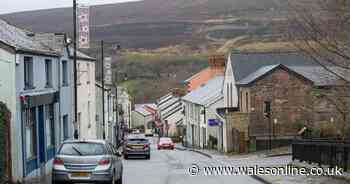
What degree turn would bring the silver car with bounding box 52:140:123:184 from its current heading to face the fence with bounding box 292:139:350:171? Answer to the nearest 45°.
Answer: approximately 90° to its right

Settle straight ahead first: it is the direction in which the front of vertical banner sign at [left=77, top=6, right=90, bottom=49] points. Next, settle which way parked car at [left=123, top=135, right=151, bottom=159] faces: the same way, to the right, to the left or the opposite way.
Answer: the opposite way

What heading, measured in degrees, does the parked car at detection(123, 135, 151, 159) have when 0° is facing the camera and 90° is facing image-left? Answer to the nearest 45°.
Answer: approximately 180°

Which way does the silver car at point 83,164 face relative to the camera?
away from the camera

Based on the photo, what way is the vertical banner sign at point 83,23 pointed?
toward the camera

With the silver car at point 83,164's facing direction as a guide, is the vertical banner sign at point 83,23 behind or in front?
in front

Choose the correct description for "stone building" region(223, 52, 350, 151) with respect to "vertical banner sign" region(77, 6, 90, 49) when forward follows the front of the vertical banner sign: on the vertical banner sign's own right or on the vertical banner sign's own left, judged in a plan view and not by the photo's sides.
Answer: on the vertical banner sign's own left

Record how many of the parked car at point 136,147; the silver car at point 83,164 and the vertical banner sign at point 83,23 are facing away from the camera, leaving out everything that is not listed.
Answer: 2

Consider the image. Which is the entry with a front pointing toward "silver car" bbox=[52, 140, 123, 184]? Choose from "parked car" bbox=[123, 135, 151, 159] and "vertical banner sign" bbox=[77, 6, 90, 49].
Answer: the vertical banner sign
